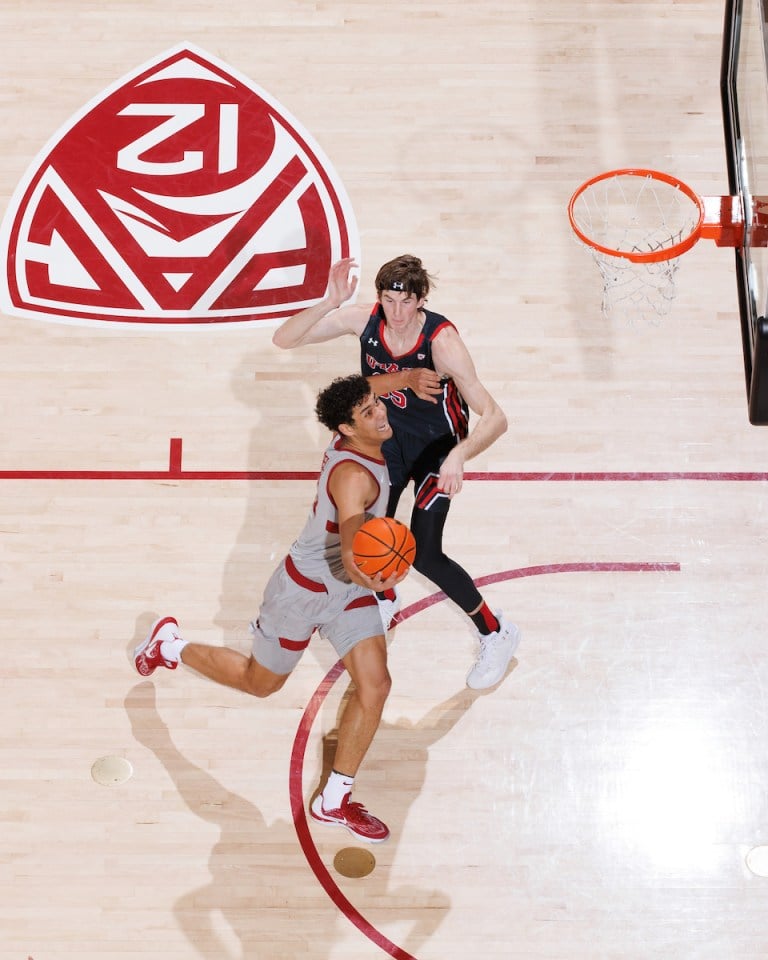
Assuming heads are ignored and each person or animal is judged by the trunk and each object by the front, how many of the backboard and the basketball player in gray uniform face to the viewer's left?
1

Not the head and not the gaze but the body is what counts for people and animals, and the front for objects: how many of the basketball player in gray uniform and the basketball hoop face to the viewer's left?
1

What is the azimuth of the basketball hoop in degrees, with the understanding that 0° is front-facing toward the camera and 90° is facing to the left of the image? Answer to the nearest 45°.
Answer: approximately 90°

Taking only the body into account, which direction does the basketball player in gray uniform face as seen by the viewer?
to the viewer's right

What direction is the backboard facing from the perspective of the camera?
to the viewer's left

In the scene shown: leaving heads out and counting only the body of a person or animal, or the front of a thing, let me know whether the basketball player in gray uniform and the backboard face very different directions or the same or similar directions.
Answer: very different directions

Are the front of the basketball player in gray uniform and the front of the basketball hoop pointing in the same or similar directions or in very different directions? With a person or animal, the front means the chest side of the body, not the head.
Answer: very different directions

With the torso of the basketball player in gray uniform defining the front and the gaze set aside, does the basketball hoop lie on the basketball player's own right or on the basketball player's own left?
on the basketball player's own left
